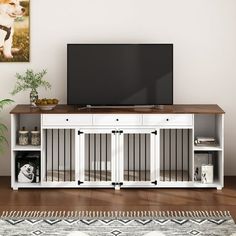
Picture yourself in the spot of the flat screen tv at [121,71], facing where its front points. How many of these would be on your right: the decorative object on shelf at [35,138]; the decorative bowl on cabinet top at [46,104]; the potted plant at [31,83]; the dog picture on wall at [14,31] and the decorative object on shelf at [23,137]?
5

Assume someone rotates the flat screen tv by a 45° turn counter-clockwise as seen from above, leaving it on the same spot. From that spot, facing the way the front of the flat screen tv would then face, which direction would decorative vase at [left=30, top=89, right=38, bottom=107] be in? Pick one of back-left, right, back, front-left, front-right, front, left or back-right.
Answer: back-right

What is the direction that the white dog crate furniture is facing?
toward the camera

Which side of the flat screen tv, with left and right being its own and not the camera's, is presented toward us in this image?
front

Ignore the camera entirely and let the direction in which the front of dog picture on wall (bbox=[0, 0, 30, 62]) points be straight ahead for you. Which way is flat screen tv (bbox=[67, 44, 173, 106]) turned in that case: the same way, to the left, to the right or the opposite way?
the same way

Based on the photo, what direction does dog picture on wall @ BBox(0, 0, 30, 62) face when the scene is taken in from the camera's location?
facing the viewer

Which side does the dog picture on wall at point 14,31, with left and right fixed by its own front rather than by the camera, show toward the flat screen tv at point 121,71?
left
